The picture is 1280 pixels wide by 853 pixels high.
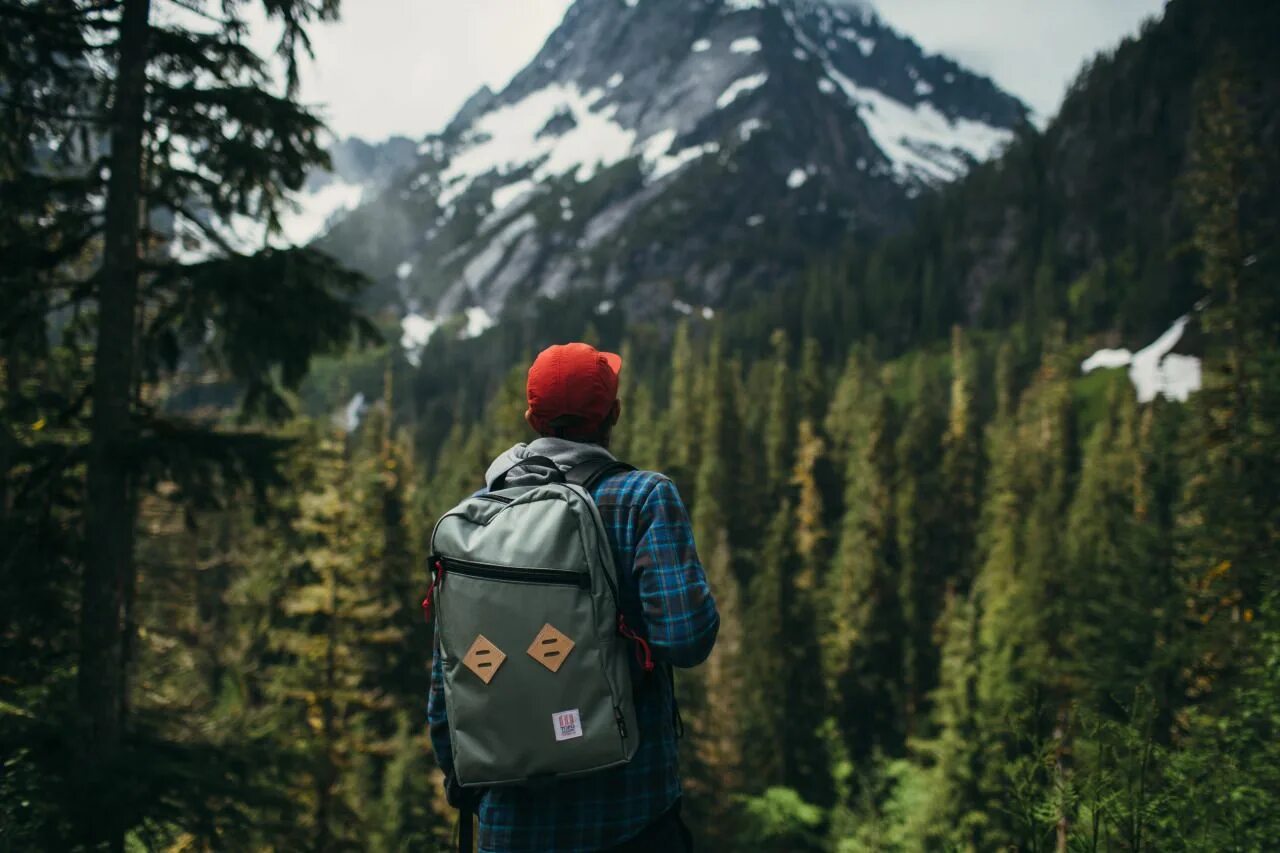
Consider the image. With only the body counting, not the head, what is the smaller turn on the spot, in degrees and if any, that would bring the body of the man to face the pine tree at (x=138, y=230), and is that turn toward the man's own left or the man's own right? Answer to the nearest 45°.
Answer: approximately 90° to the man's own left

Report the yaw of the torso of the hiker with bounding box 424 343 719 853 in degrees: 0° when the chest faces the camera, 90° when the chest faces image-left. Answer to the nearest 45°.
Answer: approximately 225°

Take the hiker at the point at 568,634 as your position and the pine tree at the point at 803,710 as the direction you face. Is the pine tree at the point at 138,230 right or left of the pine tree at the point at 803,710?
left

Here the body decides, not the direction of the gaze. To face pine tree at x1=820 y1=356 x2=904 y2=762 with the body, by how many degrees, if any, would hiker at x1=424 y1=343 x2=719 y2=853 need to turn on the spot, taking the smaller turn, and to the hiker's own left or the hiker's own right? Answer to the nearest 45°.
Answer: approximately 45° to the hiker's own left
